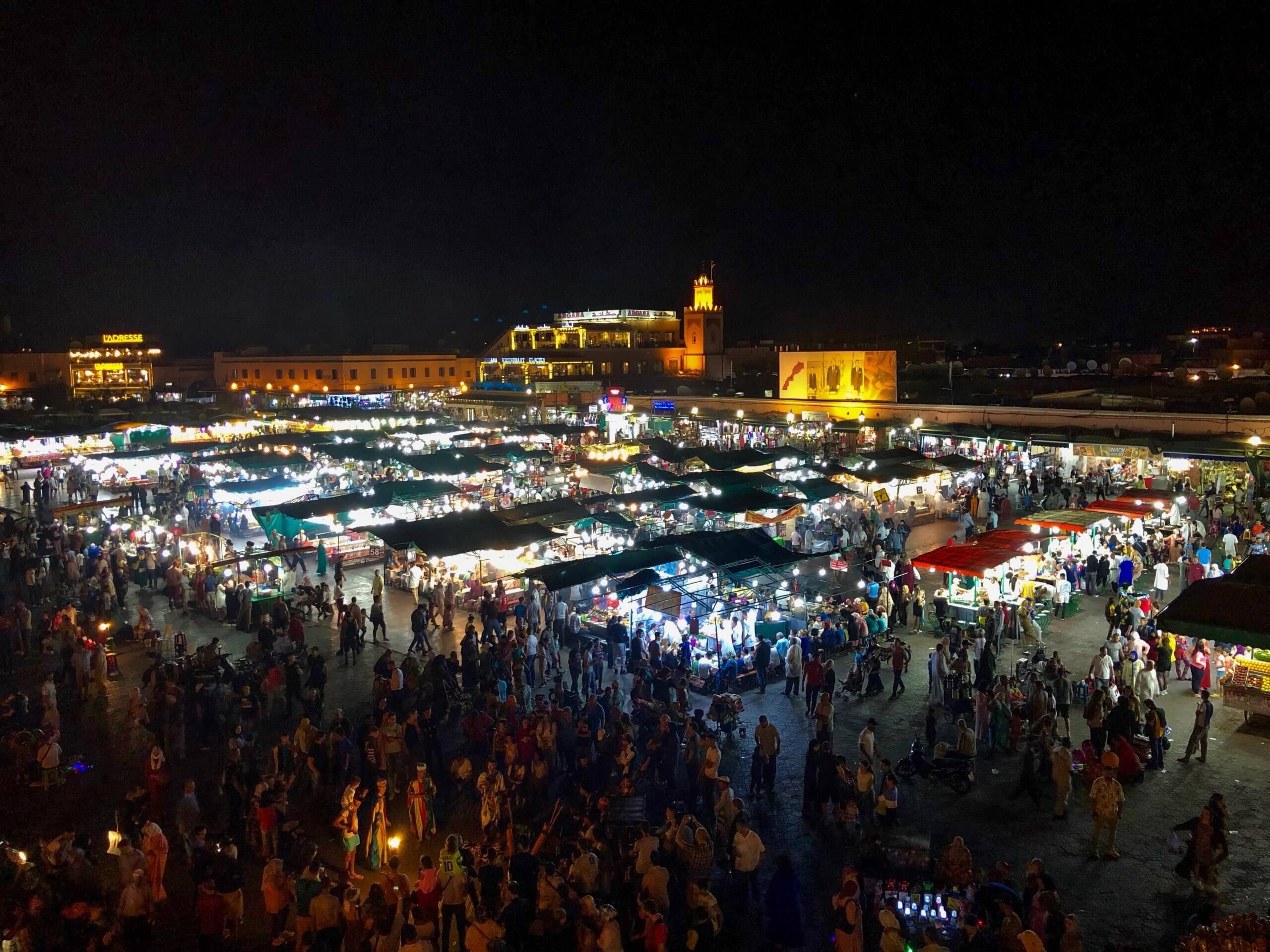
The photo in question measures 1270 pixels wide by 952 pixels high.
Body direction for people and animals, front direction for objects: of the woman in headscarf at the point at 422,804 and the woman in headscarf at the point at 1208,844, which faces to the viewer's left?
the woman in headscarf at the point at 1208,844

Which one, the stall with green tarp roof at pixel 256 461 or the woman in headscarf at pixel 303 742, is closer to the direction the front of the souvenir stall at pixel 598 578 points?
the woman in headscarf

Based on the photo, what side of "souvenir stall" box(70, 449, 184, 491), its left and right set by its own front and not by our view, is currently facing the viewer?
front

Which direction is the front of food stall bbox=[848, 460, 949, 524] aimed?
toward the camera

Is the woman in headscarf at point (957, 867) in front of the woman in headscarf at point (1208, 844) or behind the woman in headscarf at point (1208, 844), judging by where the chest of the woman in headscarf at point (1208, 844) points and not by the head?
in front

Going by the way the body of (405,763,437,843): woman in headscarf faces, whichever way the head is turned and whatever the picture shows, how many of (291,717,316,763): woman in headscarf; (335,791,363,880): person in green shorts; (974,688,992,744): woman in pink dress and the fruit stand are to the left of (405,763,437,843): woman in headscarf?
2

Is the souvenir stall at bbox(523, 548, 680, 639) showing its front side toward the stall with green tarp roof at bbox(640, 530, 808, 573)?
no

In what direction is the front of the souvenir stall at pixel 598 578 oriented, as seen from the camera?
facing the viewer and to the left of the viewer

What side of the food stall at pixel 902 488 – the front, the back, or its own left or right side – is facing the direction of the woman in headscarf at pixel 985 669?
front

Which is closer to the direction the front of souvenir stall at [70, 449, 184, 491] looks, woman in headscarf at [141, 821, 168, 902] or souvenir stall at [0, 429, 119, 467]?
the woman in headscarf

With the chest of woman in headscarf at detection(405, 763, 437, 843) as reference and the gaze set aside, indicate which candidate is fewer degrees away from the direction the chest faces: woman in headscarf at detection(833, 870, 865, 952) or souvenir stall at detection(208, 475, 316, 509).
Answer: the woman in headscarf
